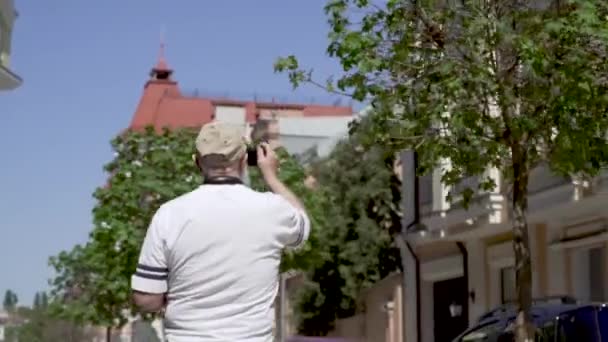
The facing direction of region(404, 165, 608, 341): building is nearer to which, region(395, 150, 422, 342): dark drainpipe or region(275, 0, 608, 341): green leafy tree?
the green leafy tree

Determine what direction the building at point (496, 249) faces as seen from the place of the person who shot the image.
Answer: facing the viewer and to the left of the viewer

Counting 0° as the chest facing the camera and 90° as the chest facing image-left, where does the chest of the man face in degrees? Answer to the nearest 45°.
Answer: approximately 180°

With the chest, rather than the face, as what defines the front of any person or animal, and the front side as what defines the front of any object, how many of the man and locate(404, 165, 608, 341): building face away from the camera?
1

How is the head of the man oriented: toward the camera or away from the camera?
away from the camera

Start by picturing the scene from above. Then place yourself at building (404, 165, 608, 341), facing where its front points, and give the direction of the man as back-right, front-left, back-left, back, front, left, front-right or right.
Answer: front-left

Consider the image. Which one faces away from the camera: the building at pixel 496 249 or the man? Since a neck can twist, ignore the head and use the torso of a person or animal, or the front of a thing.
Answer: the man

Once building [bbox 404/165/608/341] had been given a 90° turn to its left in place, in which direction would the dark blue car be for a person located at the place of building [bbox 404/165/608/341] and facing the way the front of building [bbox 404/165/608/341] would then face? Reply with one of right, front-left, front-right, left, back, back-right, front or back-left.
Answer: front-right

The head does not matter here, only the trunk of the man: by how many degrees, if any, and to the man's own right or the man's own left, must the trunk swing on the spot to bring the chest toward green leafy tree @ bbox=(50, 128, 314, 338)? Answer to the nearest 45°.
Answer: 0° — they already face it
